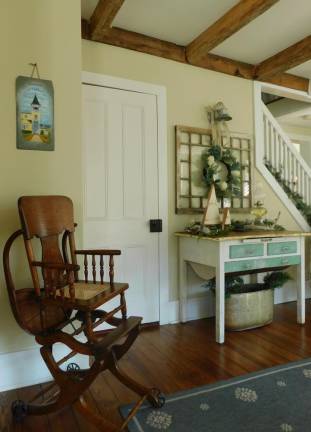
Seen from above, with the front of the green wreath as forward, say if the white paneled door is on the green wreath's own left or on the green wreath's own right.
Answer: on the green wreath's own right

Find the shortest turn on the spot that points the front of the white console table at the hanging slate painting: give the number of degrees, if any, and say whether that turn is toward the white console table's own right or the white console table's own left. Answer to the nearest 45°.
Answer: approximately 90° to the white console table's own right

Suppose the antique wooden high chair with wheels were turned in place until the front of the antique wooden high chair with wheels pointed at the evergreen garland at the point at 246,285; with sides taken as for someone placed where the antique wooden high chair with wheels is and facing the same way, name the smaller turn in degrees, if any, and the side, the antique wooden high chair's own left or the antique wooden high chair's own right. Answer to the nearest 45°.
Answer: approximately 90° to the antique wooden high chair's own left

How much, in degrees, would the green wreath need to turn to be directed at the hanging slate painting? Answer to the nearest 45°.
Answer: approximately 90° to its right
